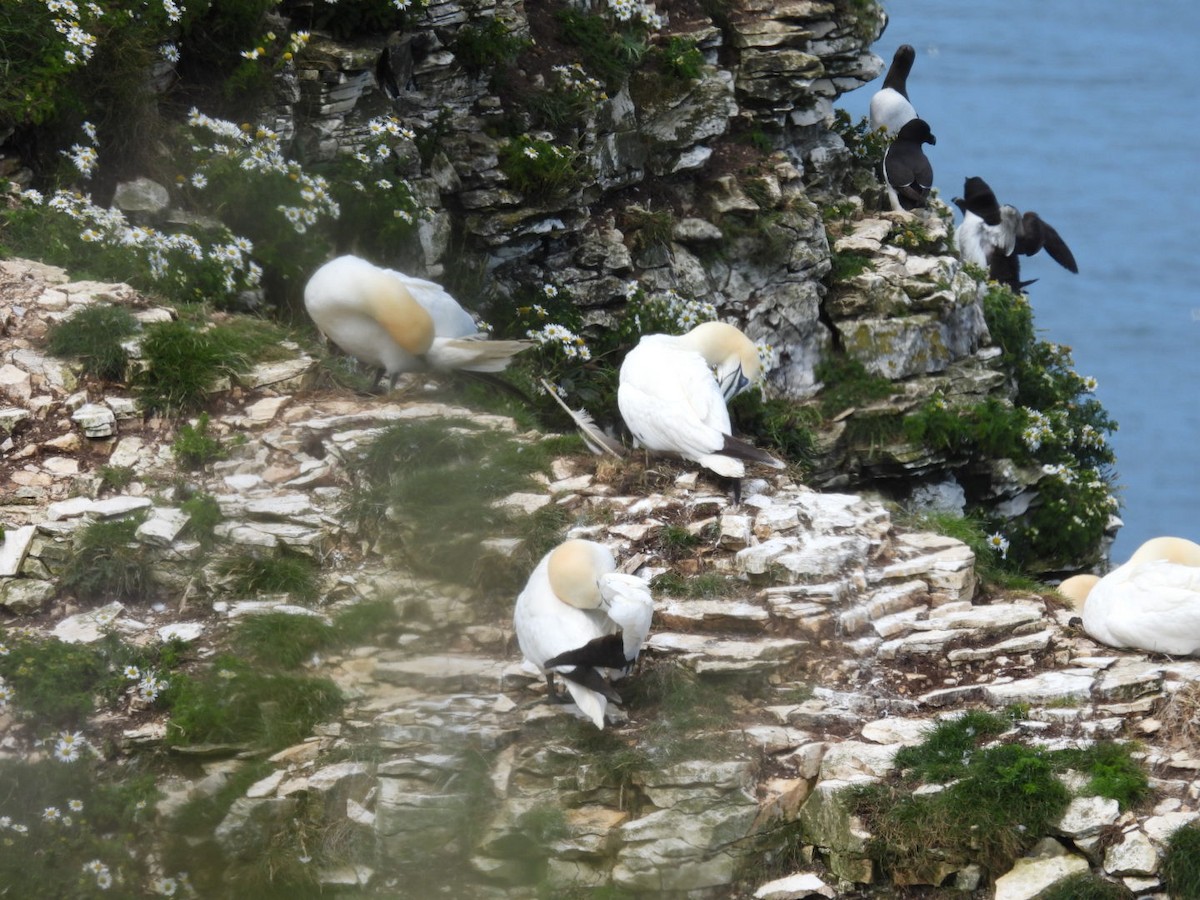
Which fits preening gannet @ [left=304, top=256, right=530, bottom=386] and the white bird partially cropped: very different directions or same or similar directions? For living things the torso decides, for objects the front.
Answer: same or similar directions

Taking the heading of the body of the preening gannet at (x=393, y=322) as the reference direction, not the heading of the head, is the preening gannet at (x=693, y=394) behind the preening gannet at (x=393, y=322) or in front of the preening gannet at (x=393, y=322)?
behind

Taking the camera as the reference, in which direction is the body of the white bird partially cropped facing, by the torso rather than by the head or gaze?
to the viewer's left

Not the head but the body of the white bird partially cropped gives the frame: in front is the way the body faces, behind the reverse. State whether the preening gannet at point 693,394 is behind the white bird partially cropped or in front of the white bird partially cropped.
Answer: in front

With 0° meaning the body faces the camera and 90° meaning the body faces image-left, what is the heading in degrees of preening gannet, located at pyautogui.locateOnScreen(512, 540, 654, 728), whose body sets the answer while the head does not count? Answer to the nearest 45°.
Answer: approximately 135°

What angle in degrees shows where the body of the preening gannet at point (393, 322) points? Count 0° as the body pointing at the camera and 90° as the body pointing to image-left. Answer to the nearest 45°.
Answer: approximately 90°

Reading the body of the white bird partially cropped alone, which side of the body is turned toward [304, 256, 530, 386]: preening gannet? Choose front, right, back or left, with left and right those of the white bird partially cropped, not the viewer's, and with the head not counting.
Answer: front

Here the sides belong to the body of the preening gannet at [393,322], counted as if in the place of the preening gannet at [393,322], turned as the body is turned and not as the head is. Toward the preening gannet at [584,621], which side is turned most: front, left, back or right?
left

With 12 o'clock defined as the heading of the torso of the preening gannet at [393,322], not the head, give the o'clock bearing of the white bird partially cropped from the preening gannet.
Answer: The white bird partially cropped is roughly at 7 o'clock from the preening gannet.

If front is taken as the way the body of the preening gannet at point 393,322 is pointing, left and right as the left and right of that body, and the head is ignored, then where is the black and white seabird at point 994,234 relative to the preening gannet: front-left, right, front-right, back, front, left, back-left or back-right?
back-right

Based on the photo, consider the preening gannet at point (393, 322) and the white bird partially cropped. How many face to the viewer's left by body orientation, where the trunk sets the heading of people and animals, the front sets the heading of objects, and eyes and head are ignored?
2

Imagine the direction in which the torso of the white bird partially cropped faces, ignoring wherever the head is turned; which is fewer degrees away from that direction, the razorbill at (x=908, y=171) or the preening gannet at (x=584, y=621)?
the preening gannet
